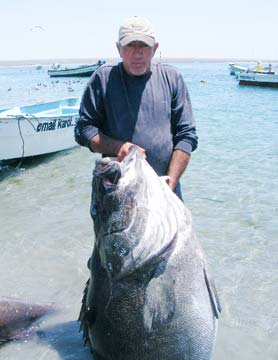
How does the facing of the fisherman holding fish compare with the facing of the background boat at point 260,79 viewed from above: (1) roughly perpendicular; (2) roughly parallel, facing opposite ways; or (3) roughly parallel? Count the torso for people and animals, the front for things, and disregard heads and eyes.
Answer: roughly perpendicular

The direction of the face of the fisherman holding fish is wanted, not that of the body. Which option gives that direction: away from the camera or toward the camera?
toward the camera

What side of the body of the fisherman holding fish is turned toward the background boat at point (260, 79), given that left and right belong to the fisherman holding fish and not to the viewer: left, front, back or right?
back

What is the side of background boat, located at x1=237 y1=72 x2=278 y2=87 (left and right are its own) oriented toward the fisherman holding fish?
left

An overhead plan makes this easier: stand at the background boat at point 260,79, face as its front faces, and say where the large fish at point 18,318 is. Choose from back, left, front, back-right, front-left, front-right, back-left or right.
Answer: left

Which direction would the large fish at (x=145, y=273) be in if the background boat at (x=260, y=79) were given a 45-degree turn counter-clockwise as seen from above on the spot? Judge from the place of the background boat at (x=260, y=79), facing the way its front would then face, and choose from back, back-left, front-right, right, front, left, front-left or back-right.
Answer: front-left

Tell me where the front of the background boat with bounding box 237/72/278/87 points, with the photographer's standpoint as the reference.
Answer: facing to the left of the viewer

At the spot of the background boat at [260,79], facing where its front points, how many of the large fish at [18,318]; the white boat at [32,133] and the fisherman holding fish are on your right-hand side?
0

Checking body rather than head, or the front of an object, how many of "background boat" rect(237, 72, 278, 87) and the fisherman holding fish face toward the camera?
1

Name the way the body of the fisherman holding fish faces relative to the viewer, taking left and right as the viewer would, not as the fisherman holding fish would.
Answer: facing the viewer

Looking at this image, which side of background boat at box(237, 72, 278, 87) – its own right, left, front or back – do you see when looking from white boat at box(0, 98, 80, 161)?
left
